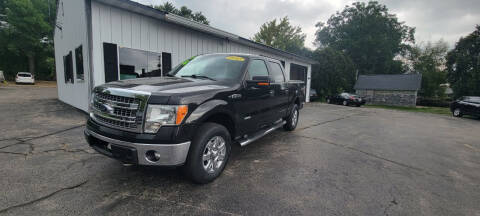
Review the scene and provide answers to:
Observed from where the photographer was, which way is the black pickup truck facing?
facing the viewer and to the left of the viewer

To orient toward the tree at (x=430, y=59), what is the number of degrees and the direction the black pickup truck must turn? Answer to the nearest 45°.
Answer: approximately 180°

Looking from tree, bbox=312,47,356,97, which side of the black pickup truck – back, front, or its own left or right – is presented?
back

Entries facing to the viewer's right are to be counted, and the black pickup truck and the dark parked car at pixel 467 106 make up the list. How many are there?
0

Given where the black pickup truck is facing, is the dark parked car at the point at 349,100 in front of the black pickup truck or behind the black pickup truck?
behind

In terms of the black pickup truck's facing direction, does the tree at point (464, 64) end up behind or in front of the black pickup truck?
behind

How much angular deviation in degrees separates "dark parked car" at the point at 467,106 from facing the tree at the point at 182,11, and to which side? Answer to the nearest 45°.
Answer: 0° — it already faces it

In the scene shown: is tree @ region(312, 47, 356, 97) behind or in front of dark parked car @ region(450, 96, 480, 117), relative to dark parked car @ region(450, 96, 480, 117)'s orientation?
in front

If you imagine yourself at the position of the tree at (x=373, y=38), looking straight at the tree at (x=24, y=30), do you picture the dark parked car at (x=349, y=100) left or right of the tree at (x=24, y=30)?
left

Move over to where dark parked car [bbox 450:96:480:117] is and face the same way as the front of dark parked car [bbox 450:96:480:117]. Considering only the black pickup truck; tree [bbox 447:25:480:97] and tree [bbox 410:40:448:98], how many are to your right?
2

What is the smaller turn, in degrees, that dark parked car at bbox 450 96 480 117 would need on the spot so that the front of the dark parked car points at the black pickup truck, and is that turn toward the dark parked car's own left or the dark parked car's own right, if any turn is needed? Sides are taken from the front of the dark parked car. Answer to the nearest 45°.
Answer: approximately 90° to the dark parked car's own left

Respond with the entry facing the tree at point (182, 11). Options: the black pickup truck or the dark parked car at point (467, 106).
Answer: the dark parked car

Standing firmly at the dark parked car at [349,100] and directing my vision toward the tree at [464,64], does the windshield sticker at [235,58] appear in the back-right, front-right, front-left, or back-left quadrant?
back-right

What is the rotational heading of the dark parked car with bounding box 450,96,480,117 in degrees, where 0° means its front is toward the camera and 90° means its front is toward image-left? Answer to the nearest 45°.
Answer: approximately 90°
